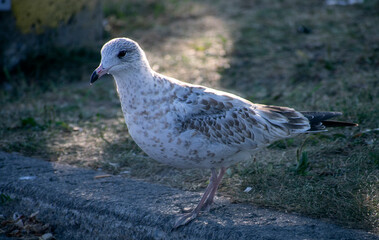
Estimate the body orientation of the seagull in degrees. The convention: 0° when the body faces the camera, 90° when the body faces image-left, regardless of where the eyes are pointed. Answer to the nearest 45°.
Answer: approximately 90°
